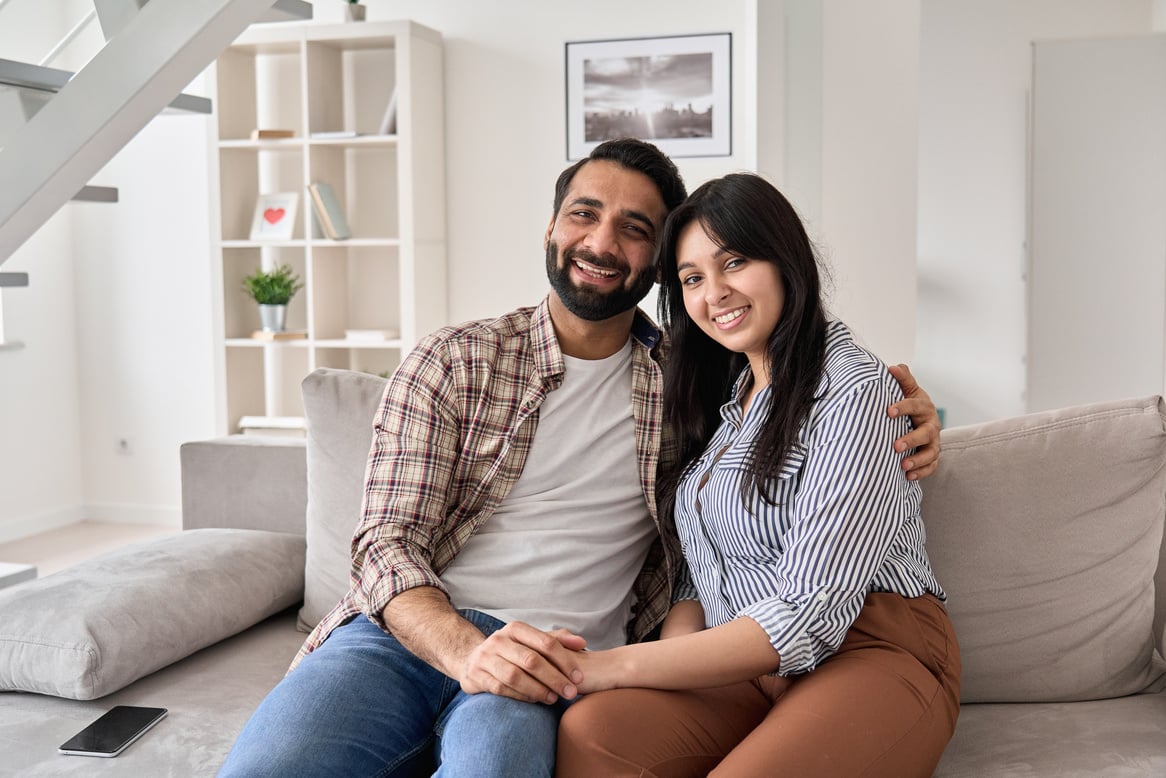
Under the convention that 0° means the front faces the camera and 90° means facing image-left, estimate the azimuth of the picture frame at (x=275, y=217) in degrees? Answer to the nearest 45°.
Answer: approximately 0°

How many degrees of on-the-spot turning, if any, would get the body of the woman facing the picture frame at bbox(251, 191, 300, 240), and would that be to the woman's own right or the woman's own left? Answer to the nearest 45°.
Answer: approximately 90° to the woman's own right

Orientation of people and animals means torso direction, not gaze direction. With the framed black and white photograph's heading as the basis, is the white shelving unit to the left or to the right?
on its right

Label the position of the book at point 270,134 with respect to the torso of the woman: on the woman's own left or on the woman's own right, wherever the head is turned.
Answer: on the woman's own right

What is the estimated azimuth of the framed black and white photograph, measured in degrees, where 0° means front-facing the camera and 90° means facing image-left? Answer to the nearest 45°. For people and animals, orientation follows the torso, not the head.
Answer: approximately 0°

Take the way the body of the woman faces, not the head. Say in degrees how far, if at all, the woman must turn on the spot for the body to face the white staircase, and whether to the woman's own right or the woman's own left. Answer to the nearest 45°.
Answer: approximately 90° to the woman's own right

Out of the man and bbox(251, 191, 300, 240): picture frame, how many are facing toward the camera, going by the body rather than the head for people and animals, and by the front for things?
2

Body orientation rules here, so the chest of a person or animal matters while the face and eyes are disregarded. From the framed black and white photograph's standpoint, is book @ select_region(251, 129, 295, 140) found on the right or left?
on its right

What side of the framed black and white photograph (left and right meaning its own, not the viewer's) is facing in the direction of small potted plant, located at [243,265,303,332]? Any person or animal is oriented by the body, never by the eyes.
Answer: right
